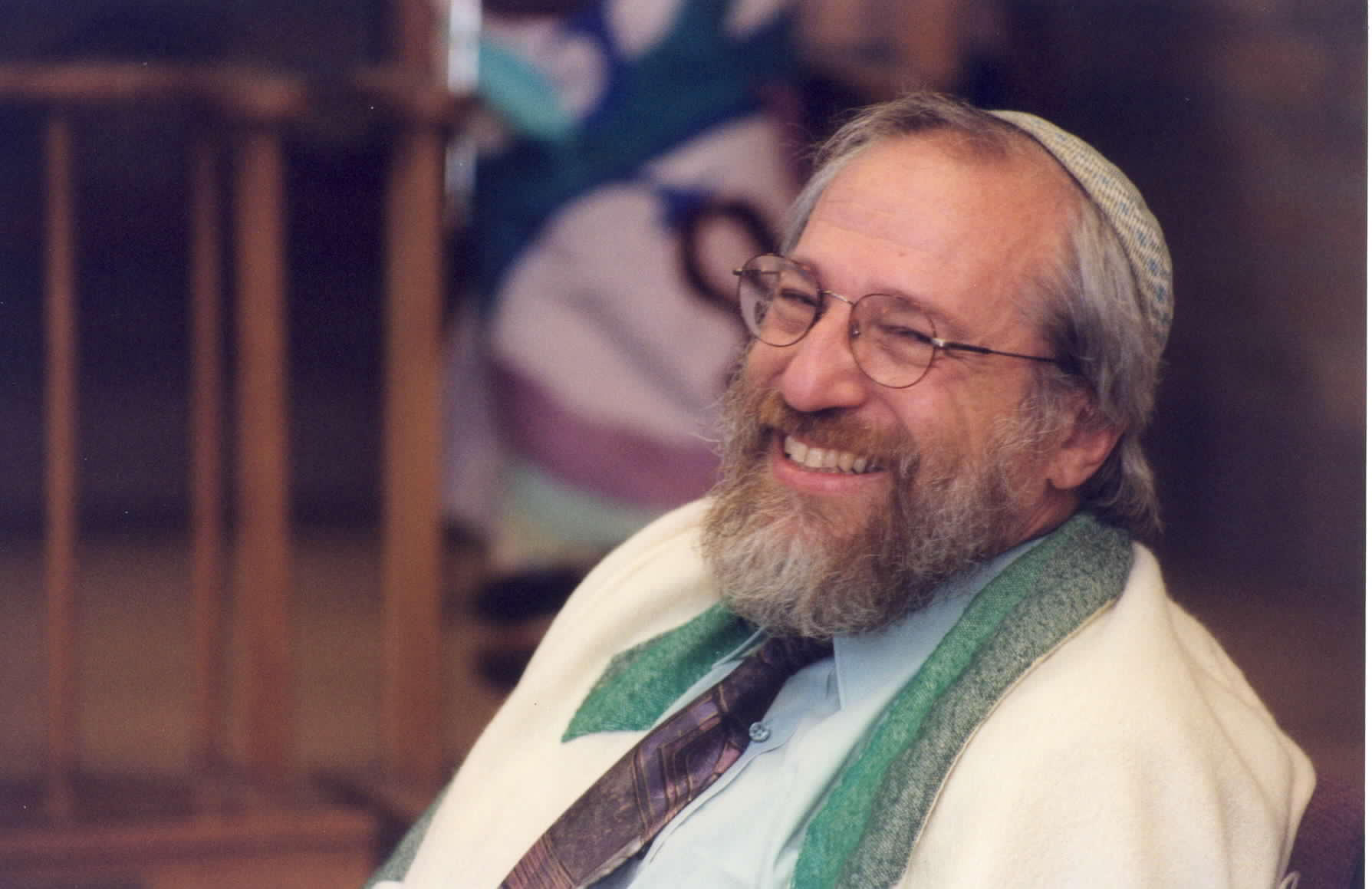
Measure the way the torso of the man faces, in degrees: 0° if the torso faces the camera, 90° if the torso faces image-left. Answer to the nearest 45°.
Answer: approximately 45°

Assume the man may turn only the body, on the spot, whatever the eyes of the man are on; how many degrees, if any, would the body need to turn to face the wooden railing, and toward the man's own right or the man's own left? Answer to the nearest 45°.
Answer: approximately 90° to the man's own right
